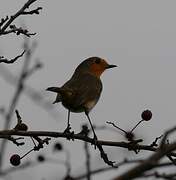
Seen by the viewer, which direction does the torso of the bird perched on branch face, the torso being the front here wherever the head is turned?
to the viewer's right

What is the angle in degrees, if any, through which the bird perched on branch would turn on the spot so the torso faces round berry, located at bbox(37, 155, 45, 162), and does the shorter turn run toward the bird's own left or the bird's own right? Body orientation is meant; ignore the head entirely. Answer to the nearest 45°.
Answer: approximately 135° to the bird's own right
